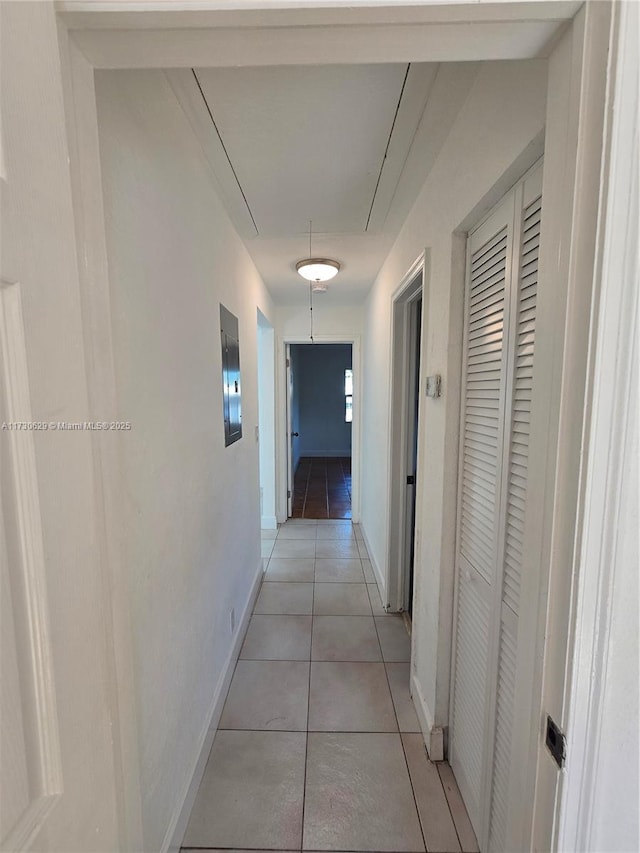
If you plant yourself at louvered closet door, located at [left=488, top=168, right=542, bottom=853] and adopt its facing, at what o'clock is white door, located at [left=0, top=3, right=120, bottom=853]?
The white door is roughly at 10 o'clock from the louvered closet door.

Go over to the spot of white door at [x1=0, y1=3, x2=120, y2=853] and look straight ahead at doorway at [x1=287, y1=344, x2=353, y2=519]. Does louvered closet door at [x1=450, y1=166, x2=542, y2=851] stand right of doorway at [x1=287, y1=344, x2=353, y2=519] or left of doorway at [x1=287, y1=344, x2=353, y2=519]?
right

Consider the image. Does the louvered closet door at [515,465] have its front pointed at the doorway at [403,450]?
no

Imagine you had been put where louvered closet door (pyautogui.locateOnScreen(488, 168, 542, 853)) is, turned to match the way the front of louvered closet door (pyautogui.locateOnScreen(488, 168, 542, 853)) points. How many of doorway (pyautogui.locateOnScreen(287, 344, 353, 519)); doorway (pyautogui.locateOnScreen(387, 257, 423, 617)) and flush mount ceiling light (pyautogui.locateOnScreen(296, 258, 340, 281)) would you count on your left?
0

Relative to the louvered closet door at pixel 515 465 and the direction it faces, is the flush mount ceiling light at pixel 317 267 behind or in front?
in front

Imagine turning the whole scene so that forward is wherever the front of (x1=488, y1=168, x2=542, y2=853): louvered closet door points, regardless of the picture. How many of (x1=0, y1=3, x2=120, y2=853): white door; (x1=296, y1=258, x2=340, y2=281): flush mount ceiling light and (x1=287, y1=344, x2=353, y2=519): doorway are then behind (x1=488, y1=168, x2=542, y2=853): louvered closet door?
0

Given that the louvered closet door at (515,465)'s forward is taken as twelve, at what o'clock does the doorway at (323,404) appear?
The doorway is roughly at 2 o'clock from the louvered closet door.

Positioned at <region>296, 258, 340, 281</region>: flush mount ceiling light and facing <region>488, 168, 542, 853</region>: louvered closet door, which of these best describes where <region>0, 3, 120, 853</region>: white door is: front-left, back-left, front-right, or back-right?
front-right

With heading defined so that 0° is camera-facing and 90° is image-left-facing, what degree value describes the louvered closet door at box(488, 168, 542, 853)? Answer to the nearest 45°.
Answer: approximately 90°
